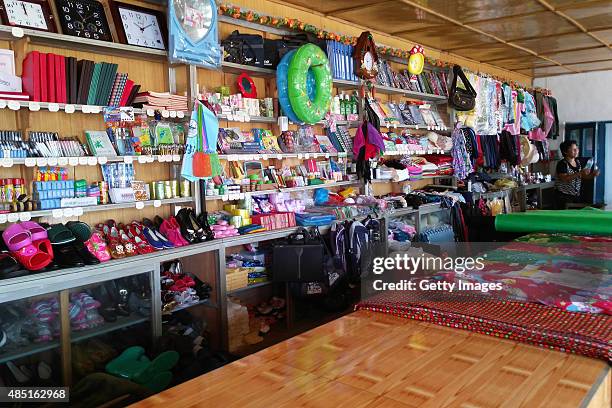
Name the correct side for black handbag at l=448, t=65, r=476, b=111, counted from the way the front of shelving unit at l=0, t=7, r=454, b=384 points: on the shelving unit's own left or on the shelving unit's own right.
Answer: on the shelving unit's own left

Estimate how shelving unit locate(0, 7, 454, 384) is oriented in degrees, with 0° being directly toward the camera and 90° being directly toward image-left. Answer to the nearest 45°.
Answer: approximately 315°

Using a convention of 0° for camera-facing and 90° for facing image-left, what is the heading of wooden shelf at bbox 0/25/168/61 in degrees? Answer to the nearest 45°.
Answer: approximately 315°

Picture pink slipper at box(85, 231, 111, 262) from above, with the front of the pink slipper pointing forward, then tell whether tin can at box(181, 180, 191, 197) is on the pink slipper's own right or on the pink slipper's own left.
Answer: on the pink slipper's own left

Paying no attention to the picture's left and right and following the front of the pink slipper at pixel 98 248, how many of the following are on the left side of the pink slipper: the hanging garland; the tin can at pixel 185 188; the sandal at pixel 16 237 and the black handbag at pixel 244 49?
3
